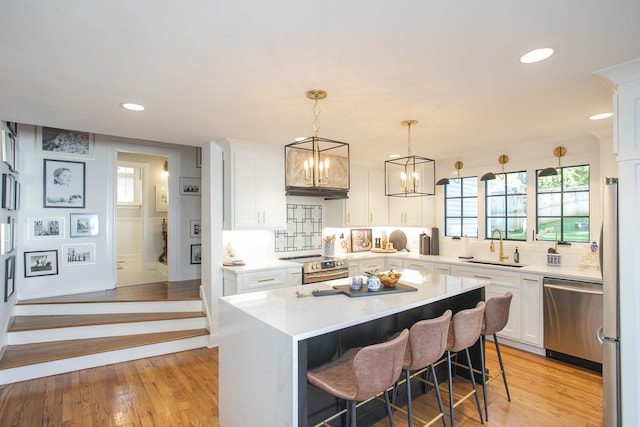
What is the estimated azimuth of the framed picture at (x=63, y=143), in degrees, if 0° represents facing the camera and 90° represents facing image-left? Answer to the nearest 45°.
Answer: approximately 0°

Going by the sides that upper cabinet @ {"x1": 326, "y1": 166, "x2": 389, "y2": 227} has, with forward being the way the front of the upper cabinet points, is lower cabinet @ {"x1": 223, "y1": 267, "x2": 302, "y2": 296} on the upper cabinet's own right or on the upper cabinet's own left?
on the upper cabinet's own right

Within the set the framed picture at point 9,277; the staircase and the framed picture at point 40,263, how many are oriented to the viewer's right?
1

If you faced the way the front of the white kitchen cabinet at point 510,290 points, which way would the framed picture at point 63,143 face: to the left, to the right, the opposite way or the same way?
to the left

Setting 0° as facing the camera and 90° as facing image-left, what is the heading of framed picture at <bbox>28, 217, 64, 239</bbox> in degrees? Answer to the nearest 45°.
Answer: approximately 0°

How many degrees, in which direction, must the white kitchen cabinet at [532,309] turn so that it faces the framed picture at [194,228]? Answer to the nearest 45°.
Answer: approximately 45° to its right

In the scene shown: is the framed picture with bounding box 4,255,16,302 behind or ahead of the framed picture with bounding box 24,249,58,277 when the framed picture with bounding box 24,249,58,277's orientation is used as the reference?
ahead

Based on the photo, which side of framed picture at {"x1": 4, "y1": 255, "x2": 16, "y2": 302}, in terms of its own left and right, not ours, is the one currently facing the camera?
right

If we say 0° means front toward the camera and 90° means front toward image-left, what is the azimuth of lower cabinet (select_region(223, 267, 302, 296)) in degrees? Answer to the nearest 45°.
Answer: approximately 315°
